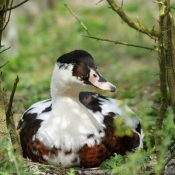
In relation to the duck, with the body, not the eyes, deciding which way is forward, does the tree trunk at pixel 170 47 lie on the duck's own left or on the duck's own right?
on the duck's own left

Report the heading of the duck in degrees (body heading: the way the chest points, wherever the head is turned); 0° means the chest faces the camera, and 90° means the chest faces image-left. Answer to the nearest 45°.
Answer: approximately 0°
